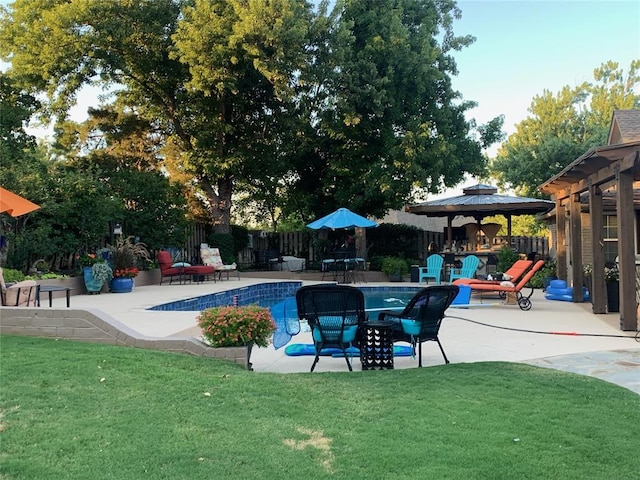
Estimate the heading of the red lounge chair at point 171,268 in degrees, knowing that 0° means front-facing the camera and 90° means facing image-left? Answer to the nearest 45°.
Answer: approximately 270°

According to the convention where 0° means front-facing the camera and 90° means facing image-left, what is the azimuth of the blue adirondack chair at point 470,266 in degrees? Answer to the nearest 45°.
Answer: approximately 45°

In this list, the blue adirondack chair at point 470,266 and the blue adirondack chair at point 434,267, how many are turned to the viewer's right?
0

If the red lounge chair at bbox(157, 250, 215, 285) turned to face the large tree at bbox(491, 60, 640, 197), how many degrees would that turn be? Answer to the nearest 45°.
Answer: approximately 45° to its left

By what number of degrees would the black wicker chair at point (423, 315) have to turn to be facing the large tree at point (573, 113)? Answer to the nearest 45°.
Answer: approximately 45° to its right

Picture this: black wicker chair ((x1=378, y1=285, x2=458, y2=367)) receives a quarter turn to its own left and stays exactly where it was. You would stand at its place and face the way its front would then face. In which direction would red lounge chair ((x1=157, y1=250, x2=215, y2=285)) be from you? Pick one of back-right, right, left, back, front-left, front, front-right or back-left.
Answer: right

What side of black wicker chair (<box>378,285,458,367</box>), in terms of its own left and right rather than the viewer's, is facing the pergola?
right

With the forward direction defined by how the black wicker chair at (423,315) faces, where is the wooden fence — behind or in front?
in front

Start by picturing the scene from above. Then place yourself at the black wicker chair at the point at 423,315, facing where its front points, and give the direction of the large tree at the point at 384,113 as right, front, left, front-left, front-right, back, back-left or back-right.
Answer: front-right

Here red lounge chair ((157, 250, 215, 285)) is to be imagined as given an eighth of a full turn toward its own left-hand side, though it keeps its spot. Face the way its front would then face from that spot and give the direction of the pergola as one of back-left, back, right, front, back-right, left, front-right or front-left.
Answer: right

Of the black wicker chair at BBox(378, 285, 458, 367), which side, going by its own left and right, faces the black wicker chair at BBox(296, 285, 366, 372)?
left

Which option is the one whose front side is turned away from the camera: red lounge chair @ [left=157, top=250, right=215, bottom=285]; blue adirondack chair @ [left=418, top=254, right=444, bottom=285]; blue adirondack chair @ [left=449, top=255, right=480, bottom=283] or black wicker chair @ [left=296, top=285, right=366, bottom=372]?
the black wicker chair

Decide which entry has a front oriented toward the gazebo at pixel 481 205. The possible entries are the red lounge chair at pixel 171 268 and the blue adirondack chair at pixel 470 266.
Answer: the red lounge chair

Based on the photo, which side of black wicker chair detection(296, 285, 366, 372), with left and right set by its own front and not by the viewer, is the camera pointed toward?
back

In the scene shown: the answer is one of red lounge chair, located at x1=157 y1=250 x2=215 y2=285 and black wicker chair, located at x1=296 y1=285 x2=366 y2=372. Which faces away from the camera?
the black wicker chair

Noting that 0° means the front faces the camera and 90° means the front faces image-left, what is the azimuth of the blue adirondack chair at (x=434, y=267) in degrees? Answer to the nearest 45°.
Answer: approximately 45°
